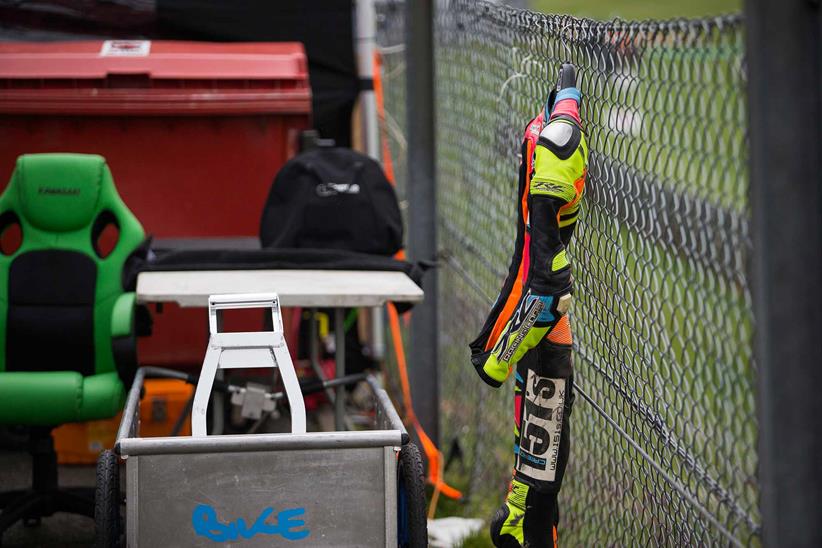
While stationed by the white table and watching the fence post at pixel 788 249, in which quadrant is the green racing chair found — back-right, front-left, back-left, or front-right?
back-right

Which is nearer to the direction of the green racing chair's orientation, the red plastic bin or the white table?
the white table

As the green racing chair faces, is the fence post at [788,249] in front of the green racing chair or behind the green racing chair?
in front

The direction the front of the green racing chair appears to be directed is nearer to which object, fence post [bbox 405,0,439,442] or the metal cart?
the metal cart

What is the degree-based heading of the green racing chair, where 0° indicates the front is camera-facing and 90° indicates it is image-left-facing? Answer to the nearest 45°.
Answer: approximately 0°

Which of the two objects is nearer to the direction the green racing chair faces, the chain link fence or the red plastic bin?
the chain link fence

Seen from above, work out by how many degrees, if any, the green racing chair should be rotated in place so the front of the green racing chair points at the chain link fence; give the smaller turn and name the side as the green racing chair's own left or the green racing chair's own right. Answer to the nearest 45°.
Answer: approximately 45° to the green racing chair's own left

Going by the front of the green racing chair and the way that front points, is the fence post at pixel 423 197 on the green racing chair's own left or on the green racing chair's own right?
on the green racing chair's own left

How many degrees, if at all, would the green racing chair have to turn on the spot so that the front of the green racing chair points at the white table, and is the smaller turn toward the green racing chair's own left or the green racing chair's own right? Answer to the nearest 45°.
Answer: approximately 45° to the green racing chair's own left

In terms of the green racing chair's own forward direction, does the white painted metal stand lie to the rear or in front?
in front
